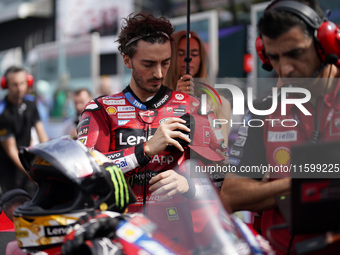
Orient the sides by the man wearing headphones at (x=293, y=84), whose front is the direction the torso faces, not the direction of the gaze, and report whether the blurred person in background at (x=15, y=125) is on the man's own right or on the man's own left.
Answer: on the man's own right

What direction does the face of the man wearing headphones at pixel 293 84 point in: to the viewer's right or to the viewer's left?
to the viewer's left

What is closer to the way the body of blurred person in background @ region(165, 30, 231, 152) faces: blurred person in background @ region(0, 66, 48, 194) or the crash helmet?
the crash helmet

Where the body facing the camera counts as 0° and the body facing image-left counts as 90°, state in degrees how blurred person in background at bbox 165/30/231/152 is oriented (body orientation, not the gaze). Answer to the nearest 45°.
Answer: approximately 0°

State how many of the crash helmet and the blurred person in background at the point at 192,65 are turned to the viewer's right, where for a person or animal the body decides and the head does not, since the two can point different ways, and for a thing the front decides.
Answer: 0

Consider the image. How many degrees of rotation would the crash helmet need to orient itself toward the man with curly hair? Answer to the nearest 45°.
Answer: approximately 180°

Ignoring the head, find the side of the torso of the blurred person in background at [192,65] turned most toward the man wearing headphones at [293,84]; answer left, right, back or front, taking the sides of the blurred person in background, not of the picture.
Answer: front

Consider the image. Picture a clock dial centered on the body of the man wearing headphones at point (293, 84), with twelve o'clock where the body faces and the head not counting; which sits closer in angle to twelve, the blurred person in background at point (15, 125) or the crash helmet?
the crash helmet

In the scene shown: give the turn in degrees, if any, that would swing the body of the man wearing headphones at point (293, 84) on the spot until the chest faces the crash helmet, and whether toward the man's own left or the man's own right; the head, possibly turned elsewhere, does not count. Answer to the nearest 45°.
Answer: approximately 45° to the man's own right

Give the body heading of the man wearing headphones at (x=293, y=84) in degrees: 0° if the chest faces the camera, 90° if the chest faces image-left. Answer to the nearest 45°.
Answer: approximately 45°
